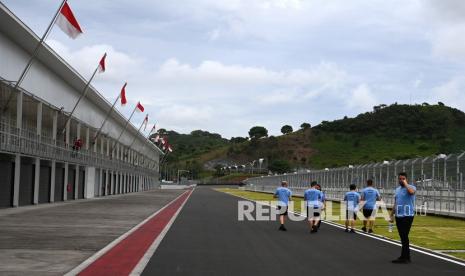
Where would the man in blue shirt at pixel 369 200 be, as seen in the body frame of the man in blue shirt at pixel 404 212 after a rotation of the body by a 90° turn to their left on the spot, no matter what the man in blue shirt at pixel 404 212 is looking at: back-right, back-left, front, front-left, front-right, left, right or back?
back-left

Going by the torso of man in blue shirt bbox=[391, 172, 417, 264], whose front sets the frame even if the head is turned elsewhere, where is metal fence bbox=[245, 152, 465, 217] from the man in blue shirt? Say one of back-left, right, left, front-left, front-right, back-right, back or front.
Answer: back-right

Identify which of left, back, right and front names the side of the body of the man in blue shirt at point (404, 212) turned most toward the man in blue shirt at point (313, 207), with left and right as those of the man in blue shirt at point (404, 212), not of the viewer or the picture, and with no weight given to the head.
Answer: right

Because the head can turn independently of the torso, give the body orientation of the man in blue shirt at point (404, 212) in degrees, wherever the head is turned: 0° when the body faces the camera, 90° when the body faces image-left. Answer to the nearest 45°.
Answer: approximately 45°
